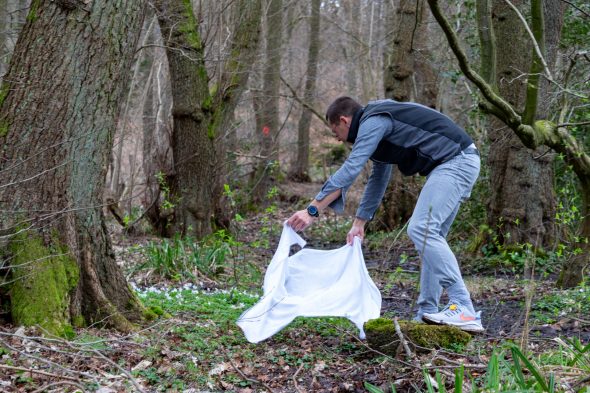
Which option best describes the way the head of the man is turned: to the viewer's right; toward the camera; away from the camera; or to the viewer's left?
to the viewer's left

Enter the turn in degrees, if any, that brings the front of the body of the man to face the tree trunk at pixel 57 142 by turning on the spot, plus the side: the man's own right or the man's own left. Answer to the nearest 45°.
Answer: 0° — they already face it

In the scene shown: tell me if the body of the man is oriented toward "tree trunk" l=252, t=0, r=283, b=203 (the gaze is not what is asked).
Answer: no

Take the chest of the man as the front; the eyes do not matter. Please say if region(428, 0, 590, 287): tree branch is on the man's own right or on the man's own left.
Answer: on the man's own right

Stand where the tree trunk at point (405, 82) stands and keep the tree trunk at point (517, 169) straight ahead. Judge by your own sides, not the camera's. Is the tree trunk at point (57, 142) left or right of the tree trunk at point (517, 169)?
right

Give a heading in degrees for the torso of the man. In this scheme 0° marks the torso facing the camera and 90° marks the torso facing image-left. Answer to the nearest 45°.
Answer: approximately 90°

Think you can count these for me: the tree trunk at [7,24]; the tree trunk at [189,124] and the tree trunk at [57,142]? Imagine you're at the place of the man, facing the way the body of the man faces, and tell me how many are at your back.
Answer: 0

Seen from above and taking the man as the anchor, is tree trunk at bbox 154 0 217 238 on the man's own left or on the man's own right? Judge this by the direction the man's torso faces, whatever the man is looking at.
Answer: on the man's own right

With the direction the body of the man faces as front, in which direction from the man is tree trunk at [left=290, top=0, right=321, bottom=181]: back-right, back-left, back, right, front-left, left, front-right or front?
right

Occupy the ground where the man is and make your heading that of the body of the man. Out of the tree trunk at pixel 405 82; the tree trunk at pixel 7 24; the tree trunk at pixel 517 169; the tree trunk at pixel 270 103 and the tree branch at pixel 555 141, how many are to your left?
0

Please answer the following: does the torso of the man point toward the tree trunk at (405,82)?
no
